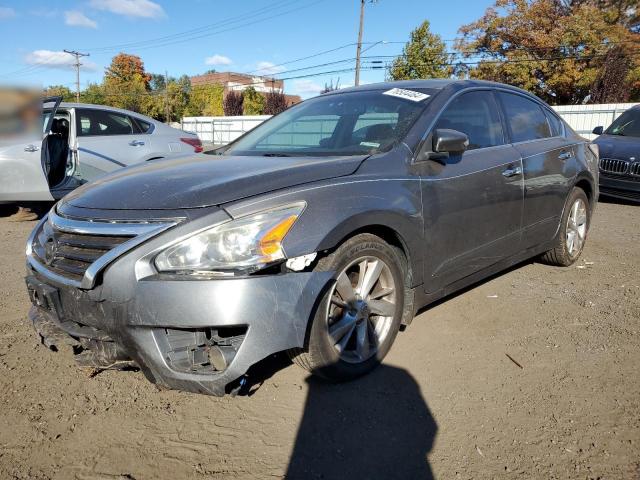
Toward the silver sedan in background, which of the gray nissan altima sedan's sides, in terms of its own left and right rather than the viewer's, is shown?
right

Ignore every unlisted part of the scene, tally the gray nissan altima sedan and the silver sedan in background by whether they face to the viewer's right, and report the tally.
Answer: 0

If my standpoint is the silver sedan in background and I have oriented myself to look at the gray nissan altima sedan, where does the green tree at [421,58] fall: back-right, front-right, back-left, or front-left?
back-left

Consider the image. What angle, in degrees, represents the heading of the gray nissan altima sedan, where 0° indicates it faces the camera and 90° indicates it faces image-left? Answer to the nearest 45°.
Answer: approximately 45°

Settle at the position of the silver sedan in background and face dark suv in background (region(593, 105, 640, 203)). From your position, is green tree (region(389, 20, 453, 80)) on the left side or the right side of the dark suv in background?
left

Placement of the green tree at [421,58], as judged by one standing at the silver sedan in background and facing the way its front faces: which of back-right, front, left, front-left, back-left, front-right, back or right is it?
back-right

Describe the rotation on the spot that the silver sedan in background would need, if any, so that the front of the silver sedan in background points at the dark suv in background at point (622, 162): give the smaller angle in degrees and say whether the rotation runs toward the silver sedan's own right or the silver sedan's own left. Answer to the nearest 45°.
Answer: approximately 180°

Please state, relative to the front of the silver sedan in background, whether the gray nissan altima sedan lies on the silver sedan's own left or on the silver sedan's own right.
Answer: on the silver sedan's own left

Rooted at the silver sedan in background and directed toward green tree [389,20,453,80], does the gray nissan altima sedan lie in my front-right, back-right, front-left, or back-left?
back-right

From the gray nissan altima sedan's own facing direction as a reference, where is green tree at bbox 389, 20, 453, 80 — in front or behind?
behind

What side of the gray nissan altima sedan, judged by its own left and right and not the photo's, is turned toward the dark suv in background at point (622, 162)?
back

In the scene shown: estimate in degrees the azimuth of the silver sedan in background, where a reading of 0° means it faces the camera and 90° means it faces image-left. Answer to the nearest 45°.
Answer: approximately 90°
